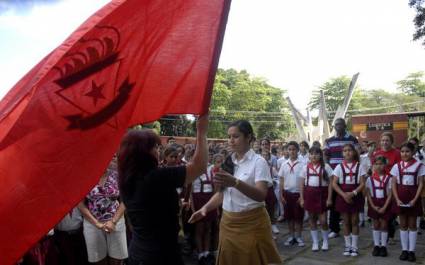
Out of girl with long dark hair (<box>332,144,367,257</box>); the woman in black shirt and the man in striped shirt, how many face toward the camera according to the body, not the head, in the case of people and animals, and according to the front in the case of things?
2

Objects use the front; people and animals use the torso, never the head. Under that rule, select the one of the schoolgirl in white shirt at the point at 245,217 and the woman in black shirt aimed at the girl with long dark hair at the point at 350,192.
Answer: the woman in black shirt

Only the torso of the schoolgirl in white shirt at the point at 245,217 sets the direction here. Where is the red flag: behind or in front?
in front

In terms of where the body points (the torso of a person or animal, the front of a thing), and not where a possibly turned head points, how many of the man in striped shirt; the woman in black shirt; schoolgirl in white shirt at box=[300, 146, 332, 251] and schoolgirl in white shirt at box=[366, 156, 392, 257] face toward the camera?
3

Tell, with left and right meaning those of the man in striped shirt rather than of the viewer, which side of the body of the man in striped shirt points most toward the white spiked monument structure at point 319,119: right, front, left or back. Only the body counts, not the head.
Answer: back

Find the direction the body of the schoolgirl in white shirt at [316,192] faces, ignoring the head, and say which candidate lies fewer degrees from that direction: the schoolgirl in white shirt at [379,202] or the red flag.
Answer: the red flag

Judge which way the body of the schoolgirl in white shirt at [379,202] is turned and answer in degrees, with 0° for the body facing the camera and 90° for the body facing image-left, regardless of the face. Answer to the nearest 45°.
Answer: approximately 0°

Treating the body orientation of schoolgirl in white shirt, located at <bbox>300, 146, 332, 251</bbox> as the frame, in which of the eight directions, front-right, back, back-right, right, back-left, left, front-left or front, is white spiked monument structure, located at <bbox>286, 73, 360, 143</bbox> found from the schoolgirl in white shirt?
back

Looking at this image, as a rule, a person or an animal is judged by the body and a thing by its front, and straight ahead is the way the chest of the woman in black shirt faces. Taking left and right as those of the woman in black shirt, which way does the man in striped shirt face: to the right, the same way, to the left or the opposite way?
the opposite way

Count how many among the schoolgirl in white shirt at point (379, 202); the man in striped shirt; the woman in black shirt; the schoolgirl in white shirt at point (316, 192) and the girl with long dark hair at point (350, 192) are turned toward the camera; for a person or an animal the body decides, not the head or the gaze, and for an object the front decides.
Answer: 4

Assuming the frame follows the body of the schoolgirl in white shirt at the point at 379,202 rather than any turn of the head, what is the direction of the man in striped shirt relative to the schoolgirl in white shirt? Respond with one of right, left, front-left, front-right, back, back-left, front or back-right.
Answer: back-right

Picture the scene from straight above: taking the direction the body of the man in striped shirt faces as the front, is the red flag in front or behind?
in front

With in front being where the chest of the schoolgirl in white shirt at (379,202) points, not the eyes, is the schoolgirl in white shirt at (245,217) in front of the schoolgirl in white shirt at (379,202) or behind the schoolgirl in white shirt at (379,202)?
in front

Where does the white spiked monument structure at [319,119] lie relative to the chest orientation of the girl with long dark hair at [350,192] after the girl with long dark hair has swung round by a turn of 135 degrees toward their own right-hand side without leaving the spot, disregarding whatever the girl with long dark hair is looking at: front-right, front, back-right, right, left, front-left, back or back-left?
front-right

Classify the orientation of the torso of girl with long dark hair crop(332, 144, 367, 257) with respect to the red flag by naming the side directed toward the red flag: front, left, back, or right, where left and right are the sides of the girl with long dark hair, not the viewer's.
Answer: front
